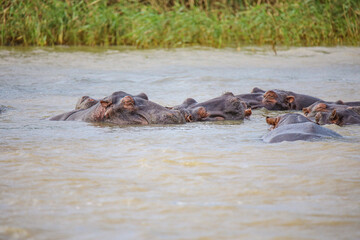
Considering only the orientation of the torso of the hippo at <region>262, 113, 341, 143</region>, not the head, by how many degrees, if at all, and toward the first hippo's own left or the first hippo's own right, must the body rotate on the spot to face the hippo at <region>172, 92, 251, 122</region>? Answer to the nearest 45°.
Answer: approximately 45° to the first hippo's own right

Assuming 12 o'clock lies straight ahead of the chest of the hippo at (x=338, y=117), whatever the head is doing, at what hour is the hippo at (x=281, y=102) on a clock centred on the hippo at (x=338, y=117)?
the hippo at (x=281, y=102) is roughly at 2 o'clock from the hippo at (x=338, y=117).

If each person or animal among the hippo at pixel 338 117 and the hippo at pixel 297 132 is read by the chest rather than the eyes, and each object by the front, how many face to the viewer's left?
2

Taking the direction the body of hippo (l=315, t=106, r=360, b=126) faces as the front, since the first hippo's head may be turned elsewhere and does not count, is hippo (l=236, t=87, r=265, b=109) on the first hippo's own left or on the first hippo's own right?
on the first hippo's own right

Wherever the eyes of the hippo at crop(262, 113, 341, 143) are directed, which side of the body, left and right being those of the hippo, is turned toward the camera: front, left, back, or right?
left

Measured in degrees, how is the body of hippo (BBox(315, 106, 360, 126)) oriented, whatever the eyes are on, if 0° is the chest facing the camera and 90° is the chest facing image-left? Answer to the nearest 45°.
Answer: approximately 90°

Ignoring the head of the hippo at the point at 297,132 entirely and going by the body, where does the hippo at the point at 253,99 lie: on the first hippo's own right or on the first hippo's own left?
on the first hippo's own right

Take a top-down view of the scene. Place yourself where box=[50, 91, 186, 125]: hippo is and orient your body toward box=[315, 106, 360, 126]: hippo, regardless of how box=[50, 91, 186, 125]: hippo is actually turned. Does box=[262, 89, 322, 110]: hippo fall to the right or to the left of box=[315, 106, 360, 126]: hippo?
left
